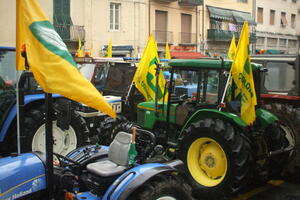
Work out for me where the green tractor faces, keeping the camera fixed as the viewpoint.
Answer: facing away from the viewer and to the left of the viewer

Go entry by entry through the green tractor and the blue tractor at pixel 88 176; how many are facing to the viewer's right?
0

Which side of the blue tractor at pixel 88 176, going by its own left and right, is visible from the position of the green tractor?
back

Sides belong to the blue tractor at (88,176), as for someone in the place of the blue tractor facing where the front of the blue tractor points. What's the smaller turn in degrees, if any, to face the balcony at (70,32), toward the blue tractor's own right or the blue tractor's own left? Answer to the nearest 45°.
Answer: approximately 135° to the blue tractor's own right

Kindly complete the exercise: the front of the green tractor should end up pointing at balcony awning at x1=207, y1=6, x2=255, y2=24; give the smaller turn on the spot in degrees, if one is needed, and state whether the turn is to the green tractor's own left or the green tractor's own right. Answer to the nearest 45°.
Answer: approximately 45° to the green tractor's own right

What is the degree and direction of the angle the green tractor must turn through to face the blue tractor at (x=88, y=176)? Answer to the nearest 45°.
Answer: approximately 90° to its left

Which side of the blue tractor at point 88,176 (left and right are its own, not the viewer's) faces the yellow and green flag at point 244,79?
back
